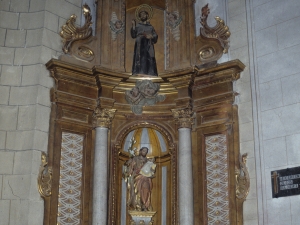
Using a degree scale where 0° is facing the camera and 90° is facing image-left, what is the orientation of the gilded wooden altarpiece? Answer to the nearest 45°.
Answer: approximately 0°

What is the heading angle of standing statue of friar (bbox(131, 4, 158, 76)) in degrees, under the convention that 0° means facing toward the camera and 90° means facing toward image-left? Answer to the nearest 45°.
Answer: approximately 0°

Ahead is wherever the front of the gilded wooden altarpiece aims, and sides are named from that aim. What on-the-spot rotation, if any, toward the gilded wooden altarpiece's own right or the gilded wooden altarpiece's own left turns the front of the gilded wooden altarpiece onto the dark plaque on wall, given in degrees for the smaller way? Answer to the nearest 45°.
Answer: approximately 45° to the gilded wooden altarpiece's own left
